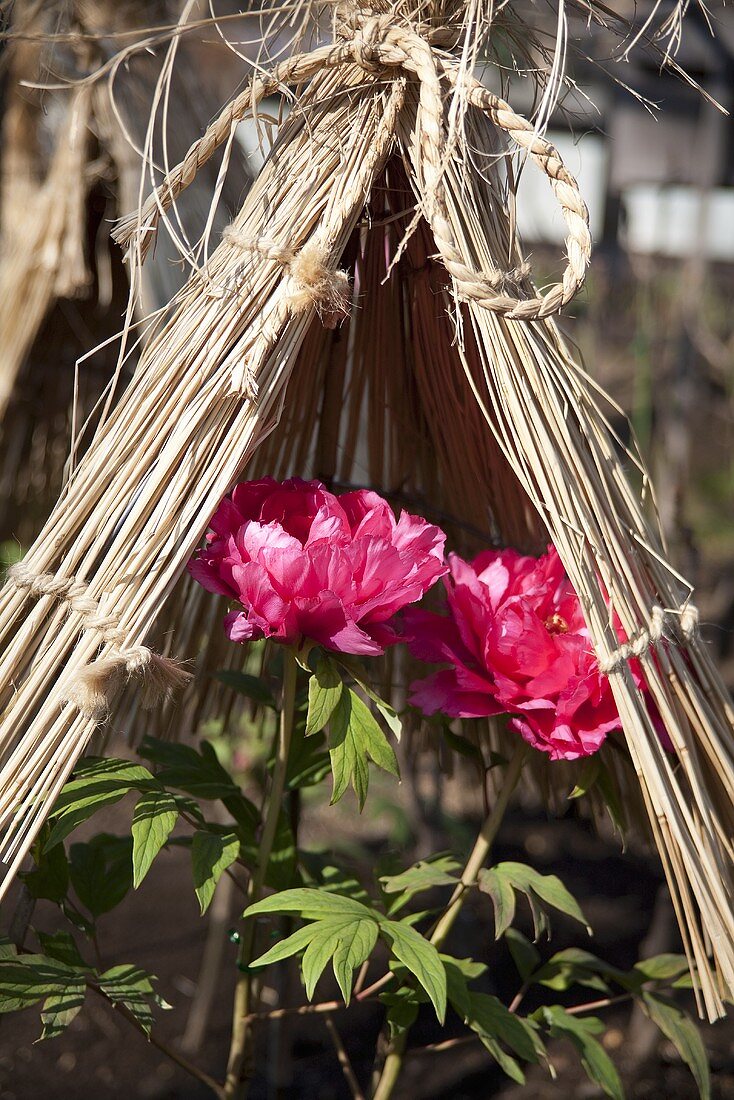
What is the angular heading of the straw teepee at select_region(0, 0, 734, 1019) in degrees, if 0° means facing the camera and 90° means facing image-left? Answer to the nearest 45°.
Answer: approximately 0°

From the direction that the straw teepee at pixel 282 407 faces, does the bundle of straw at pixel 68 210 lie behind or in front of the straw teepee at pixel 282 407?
behind
